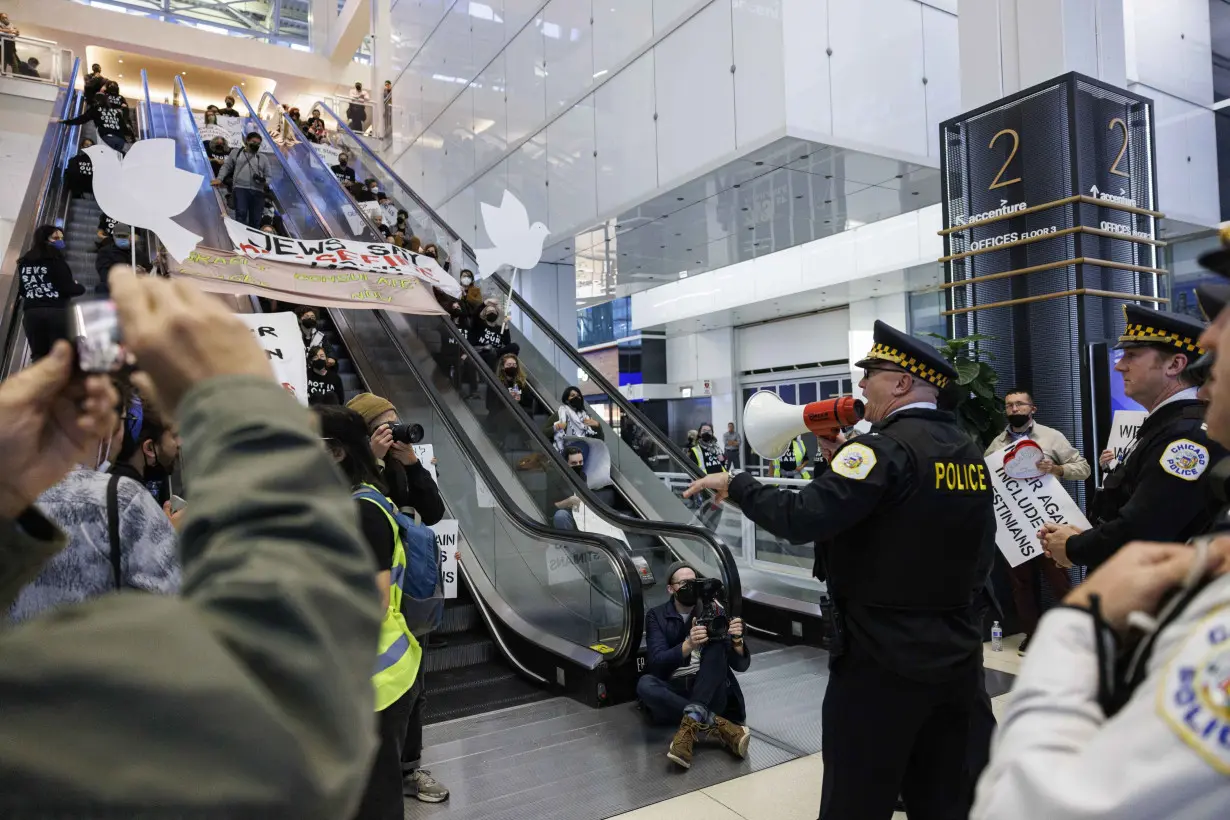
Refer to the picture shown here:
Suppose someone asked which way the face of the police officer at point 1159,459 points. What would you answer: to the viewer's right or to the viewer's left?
to the viewer's left

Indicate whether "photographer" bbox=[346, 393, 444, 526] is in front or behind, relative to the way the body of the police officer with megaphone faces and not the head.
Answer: in front

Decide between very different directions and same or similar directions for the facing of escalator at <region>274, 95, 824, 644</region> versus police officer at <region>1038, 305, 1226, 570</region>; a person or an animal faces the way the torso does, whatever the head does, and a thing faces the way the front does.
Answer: very different directions

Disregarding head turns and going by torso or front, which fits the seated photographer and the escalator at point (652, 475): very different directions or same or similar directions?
same or similar directions

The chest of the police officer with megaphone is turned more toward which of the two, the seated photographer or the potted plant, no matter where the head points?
the seated photographer

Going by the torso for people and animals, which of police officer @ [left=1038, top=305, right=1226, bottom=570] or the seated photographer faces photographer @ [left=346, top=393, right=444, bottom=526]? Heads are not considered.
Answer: the police officer

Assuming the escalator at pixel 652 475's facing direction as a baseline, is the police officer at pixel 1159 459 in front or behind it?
in front

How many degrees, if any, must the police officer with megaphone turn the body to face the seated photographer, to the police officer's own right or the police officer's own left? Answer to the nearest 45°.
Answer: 0° — they already face them

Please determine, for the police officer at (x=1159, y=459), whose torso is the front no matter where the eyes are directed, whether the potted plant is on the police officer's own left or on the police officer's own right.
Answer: on the police officer's own right

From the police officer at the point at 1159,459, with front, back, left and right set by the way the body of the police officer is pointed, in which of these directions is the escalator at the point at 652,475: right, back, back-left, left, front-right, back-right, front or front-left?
front-right

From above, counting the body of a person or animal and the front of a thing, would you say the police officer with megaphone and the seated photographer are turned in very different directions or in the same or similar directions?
very different directions

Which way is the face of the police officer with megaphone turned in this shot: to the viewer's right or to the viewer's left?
to the viewer's left

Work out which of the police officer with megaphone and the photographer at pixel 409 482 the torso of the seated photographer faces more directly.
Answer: the police officer with megaphone

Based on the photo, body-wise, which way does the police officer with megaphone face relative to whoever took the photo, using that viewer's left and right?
facing away from the viewer and to the left of the viewer
